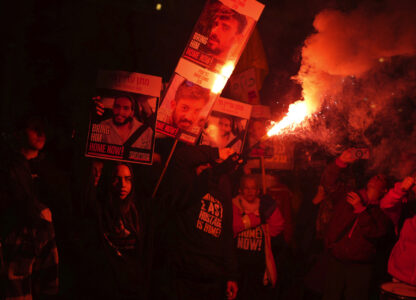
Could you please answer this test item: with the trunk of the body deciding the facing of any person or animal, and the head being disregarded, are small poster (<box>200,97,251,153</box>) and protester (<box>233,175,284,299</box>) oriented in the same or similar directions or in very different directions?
same or similar directions

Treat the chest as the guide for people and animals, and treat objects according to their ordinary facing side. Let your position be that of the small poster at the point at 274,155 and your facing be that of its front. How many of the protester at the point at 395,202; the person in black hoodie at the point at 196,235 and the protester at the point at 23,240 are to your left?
1

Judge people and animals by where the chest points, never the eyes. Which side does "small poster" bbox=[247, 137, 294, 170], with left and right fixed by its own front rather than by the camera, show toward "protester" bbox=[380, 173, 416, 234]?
left

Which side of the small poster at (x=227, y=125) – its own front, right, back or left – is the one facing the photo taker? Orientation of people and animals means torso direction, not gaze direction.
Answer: front

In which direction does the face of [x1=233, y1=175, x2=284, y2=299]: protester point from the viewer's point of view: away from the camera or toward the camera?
toward the camera

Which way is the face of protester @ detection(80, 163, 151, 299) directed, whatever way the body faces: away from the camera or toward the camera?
toward the camera

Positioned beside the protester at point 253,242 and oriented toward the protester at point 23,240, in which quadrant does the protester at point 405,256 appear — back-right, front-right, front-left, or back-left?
back-left

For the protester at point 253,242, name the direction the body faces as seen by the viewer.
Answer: toward the camera

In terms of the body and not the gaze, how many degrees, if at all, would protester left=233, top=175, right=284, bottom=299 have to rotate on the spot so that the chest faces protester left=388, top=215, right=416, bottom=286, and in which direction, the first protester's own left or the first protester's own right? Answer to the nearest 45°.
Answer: approximately 90° to the first protester's own left

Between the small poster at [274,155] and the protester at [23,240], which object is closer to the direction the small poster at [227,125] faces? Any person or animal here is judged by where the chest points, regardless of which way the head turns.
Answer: the protester

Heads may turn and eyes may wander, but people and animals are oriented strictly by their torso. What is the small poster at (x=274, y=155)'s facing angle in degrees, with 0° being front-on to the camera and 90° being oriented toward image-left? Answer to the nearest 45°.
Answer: approximately 0°

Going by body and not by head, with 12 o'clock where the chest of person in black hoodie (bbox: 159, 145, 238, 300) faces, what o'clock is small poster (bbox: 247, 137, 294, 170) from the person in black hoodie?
The small poster is roughly at 9 o'clock from the person in black hoodie.

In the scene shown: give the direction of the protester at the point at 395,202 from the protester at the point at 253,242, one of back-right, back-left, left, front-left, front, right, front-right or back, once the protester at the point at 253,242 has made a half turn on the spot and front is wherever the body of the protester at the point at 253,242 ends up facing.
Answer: right

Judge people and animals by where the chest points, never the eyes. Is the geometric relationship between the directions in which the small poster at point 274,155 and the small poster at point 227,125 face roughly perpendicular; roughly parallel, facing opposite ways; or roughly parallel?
roughly parallel

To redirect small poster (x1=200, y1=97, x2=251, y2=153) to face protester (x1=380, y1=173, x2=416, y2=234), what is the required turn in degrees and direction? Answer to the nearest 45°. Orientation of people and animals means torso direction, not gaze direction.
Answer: approximately 90° to its left

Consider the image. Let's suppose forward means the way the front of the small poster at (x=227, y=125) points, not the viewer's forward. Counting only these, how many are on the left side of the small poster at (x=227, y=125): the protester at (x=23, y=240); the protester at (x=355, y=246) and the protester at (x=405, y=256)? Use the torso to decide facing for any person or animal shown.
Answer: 2
